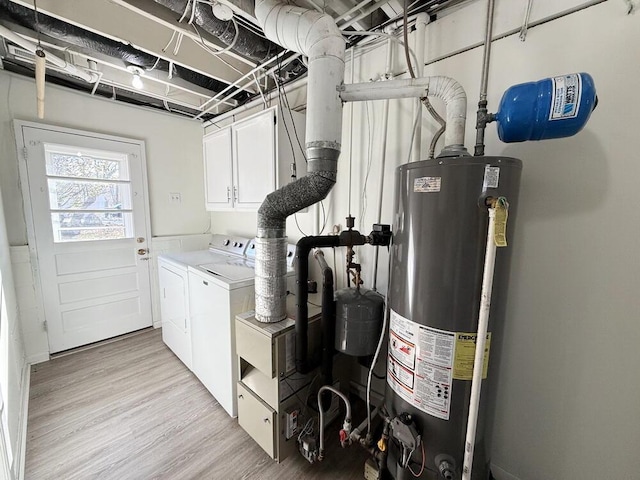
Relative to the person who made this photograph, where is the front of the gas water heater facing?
facing the viewer and to the left of the viewer

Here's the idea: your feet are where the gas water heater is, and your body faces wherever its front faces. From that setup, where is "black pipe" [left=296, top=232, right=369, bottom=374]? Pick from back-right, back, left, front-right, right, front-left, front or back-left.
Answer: front-right

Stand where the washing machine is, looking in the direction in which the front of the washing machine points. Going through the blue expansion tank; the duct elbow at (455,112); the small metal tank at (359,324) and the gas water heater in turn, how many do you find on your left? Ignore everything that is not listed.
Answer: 4

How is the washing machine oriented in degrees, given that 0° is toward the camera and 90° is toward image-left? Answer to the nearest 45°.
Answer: approximately 45°

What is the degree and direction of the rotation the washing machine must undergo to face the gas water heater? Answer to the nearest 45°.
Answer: approximately 90° to its left

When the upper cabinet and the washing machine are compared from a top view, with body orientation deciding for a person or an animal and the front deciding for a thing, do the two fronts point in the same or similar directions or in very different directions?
same or similar directions

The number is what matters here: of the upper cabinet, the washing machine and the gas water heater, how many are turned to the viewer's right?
0

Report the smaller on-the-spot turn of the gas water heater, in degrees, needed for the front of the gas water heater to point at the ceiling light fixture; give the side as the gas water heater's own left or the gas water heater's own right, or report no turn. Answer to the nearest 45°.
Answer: approximately 45° to the gas water heater's own right

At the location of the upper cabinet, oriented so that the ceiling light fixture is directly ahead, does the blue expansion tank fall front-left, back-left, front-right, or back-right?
back-left

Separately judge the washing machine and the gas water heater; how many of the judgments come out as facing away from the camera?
0

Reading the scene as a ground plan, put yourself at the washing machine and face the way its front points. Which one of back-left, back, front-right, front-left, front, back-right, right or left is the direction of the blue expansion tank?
left

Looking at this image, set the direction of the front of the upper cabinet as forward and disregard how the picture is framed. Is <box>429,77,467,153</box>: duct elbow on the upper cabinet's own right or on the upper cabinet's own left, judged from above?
on the upper cabinet's own left

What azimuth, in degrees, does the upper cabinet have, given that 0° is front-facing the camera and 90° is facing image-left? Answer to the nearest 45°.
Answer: approximately 45°
